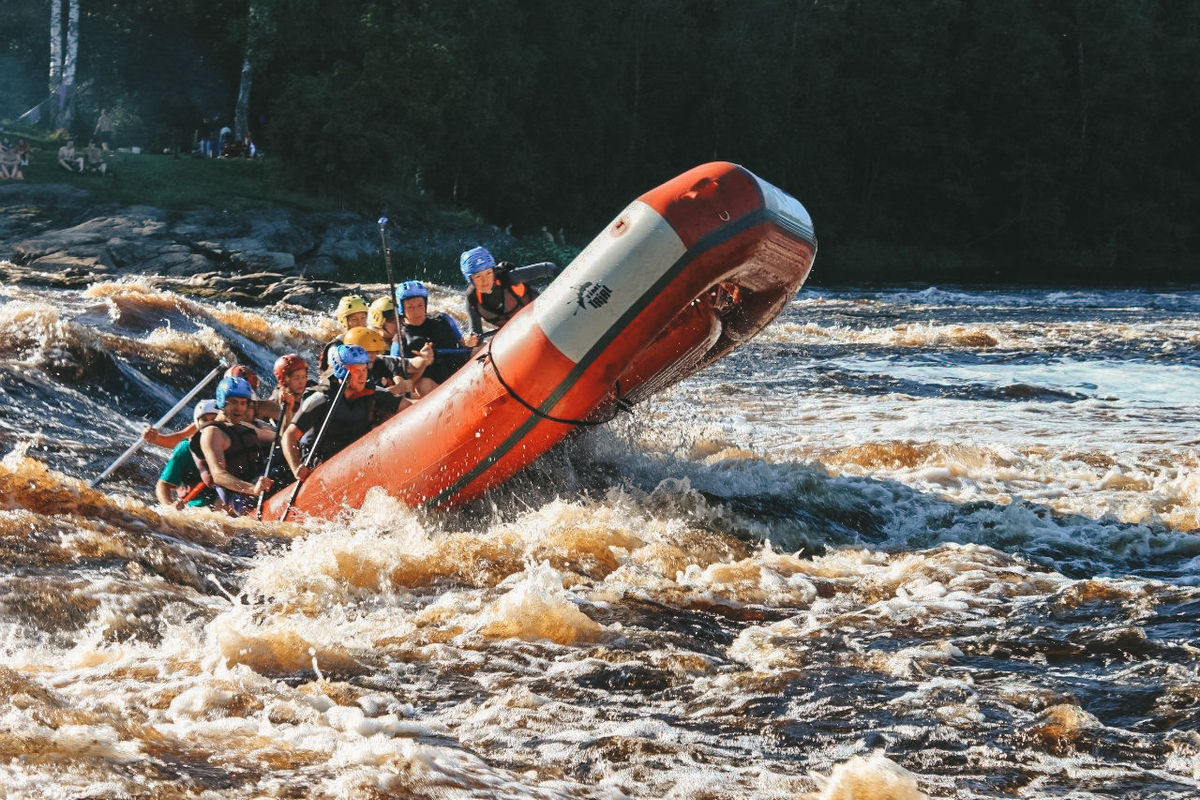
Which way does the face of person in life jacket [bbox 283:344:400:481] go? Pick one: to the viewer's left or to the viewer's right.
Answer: to the viewer's right

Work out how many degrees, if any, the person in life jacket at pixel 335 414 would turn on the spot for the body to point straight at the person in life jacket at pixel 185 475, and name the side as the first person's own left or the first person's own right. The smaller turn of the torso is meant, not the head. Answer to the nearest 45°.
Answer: approximately 135° to the first person's own right

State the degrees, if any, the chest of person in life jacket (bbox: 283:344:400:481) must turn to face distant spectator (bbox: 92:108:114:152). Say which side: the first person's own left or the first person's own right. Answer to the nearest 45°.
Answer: approximately 135° to the first person's own left

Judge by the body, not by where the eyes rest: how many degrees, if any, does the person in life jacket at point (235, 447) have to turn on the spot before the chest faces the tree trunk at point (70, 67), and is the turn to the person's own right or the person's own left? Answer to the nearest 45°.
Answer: approximately 135° to the person's own left

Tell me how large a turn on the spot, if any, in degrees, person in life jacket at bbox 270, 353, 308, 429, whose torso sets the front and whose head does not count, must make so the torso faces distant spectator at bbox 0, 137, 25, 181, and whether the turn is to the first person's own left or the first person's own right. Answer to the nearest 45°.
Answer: approximately 135° to the first person's own left
